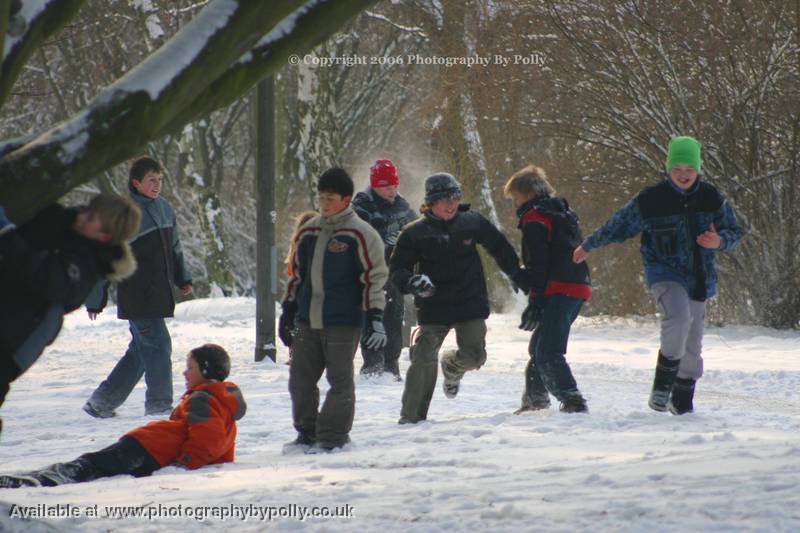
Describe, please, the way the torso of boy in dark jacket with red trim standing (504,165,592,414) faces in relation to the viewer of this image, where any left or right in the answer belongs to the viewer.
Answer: facing to the left of the viewer

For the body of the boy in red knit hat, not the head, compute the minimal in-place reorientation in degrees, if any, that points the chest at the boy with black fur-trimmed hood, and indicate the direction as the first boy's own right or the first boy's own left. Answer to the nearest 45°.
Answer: approximately 45° to the first boy's own right

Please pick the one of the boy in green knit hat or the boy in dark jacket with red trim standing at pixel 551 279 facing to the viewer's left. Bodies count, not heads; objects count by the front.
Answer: the boy in dark jacket with red trim standing

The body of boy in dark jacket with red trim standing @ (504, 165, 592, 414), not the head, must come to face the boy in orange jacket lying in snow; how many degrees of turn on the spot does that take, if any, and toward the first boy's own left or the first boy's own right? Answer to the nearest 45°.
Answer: approximately 45° to the first boy's own left

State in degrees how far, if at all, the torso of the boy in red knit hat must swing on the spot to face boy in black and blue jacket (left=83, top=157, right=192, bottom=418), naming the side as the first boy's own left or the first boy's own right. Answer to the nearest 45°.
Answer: approximately 90° to the first boy's own right

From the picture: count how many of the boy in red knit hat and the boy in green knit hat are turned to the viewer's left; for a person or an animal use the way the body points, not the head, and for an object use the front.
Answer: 0

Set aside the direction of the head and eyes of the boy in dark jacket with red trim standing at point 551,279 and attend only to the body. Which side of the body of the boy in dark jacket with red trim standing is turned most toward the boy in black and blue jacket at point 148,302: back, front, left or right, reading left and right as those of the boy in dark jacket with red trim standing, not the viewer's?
front

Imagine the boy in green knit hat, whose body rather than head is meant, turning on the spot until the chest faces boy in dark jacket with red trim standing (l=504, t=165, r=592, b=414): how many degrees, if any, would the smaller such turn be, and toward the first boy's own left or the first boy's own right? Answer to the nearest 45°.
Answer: approximately 90° to the first boy's own right

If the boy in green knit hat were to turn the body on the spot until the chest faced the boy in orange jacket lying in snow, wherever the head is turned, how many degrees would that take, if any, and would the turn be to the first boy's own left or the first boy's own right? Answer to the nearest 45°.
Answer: approximately 45° to the first boy's own right
